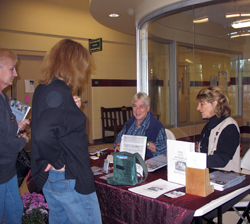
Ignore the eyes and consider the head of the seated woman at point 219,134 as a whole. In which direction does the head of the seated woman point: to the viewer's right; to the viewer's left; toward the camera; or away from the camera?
to the viewer's left

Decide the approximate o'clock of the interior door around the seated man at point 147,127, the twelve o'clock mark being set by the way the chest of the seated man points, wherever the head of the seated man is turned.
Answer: The interior door is roughly at 5 o'clock from the seated man.

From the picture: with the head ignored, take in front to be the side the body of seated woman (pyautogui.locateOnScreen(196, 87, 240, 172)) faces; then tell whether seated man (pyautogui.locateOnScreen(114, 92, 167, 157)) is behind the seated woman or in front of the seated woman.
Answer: in front

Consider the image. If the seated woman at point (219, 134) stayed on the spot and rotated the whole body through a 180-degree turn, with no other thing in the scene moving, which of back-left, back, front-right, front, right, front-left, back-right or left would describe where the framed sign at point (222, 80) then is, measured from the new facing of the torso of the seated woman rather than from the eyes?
left

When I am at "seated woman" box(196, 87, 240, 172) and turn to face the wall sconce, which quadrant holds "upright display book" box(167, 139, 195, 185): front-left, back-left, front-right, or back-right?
back-left

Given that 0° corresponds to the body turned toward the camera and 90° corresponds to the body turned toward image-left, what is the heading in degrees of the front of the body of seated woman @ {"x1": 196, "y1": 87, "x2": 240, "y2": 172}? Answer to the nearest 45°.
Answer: approximately 90°
